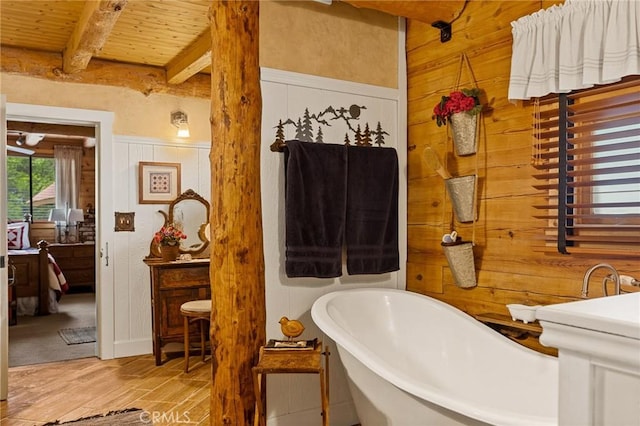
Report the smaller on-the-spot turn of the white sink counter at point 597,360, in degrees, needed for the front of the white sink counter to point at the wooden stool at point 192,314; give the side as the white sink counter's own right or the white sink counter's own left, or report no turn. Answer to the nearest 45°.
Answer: approximately 90° to the white sink counter's own right

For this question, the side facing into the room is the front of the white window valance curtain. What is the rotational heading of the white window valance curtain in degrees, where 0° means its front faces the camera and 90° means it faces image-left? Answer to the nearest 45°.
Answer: approximately 45°

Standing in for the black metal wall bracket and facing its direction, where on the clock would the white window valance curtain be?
The white window valance curtain is roughly at 9 o'clock from the black metal wall bracket.

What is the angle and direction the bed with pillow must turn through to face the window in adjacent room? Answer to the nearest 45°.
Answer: approximately 180°

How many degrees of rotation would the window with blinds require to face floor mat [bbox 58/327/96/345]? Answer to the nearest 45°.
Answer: approximately 45° to its right

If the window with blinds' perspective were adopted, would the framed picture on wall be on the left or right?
on its right
